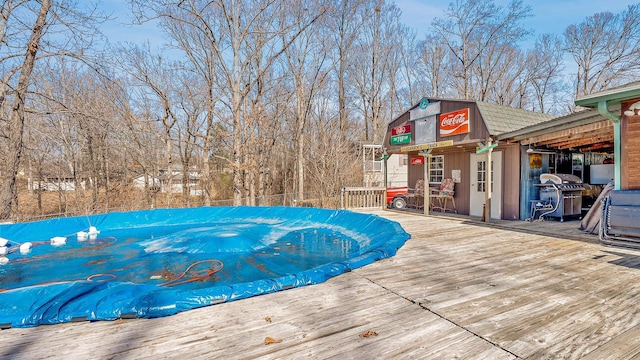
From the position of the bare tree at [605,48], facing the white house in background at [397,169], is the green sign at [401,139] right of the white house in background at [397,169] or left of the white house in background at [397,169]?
left

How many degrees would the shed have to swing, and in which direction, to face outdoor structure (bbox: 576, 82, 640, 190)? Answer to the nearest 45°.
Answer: approximately 90° to its left

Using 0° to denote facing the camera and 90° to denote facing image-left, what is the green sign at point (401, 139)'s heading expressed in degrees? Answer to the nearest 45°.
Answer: approximately 45°

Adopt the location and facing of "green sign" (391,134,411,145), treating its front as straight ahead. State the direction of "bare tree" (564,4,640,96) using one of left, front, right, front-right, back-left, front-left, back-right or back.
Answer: back

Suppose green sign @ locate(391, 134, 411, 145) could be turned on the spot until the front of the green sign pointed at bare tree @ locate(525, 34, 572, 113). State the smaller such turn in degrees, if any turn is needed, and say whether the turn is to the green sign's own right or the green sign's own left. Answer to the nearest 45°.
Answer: approximately 180°

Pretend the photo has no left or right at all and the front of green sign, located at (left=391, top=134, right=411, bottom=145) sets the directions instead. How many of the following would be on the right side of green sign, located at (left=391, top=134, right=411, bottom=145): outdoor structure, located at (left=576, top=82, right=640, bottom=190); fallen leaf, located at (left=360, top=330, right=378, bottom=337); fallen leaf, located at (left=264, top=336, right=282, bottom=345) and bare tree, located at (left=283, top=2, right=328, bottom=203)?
1

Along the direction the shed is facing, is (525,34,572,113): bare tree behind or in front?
behind

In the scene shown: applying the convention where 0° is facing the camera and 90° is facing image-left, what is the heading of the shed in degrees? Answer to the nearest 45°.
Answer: approximately 45°

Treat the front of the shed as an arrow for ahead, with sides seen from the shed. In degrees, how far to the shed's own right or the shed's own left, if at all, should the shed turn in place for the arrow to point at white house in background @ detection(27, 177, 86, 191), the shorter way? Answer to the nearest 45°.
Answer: approximately 45° to the shed's own right

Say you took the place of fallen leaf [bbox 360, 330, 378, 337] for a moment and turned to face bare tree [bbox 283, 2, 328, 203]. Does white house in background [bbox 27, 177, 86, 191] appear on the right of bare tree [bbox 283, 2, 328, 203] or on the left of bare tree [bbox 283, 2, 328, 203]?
left

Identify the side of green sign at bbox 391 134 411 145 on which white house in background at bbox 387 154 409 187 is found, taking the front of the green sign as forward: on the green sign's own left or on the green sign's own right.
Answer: on the green sign's own right
